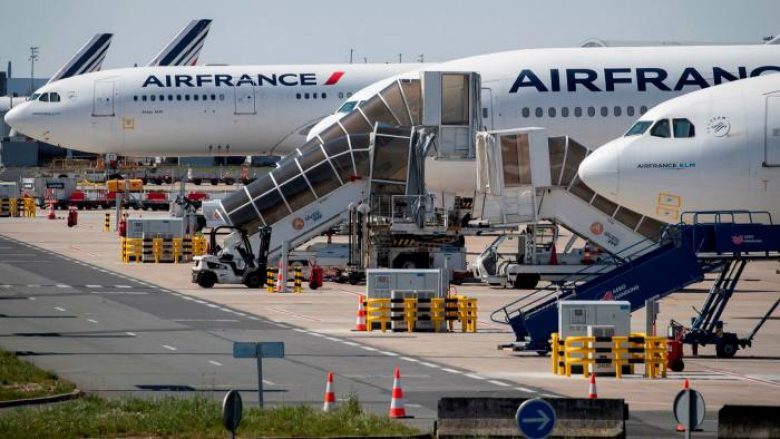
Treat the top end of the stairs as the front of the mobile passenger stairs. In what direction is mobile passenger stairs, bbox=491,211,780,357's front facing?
to the viewer's right

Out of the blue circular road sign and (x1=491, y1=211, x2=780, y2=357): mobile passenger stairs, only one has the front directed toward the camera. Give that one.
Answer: the blue circular road sign

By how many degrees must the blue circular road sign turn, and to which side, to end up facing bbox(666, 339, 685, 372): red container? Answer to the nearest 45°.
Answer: approximately 180°

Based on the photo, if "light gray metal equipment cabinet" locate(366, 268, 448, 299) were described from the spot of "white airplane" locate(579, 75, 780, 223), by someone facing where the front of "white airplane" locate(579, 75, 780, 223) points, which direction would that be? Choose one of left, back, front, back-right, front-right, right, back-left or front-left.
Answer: front

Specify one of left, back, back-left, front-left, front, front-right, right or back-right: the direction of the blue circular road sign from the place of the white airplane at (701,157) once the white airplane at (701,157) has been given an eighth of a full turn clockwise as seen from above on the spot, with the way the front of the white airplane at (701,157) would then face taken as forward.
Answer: back-left

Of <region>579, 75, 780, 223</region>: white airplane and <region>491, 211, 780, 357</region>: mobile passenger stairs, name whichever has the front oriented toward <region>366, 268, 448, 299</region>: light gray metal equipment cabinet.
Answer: the white airplane

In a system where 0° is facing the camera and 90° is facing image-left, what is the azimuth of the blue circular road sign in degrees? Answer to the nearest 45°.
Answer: approximately 0°

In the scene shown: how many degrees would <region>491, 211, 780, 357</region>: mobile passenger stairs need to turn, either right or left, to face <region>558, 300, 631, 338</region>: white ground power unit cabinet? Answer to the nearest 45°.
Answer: approximately 135° to its right

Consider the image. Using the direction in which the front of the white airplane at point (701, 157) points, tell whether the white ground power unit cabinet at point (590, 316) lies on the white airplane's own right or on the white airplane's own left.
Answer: on the white airplane's own left

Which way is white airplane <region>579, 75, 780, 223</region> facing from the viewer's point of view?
to the viewer's left

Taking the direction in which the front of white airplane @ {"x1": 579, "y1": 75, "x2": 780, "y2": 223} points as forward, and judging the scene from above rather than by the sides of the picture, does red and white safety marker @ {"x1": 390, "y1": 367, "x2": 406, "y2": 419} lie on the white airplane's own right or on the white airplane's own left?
on the white airplane's own left

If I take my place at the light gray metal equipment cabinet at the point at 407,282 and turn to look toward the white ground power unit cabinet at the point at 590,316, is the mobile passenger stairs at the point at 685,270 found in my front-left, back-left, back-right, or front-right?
front-left
